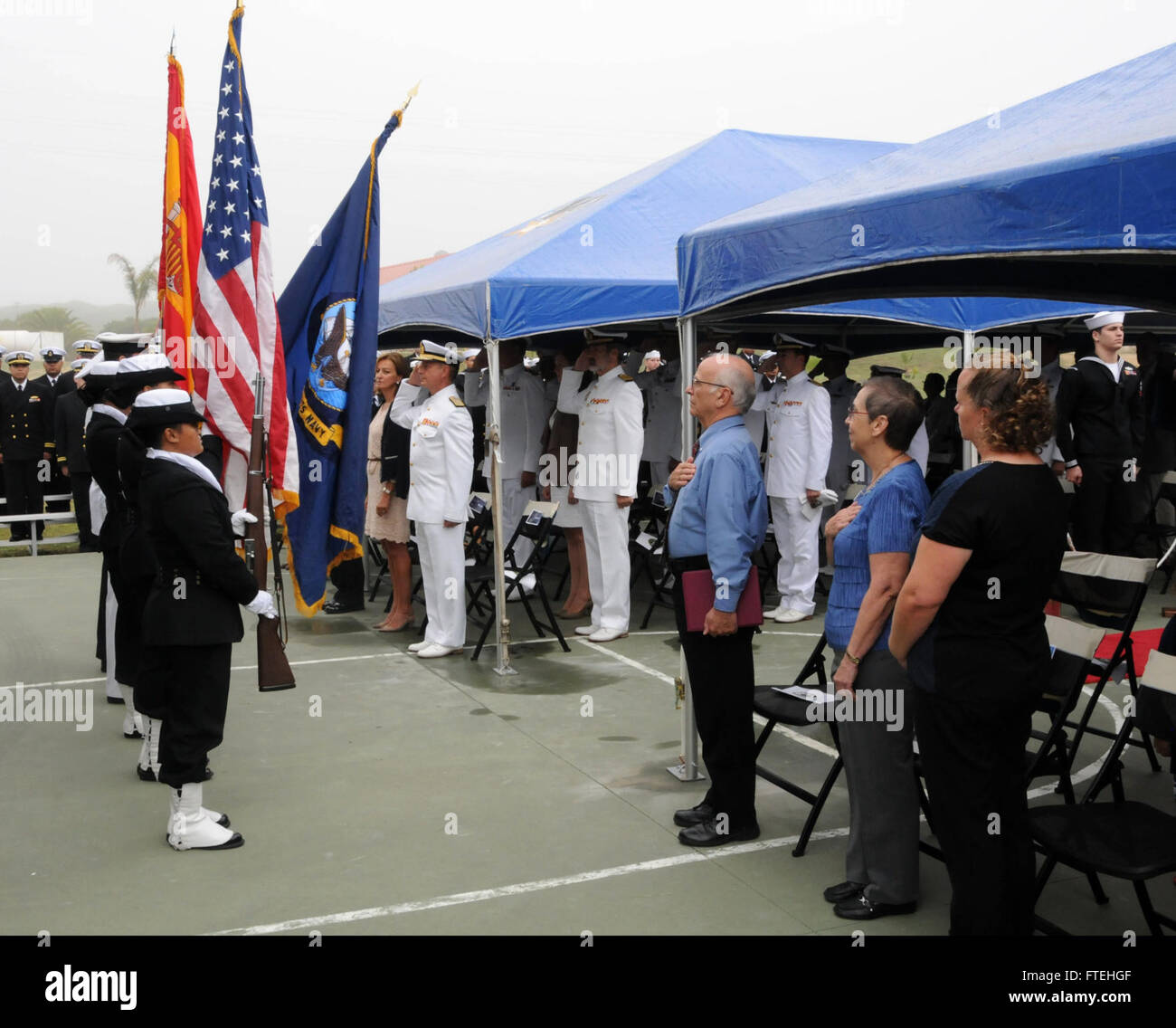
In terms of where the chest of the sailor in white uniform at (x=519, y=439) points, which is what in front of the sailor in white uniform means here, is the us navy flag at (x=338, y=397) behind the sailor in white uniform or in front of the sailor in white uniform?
in front

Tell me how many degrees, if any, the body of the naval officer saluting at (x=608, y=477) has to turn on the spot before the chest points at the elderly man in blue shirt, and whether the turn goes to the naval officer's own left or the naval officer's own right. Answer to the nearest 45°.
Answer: approximately 45° to the naval officer's own left

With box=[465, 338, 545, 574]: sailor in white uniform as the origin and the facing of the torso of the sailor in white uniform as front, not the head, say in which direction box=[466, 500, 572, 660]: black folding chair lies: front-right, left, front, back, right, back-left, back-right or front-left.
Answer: front-left

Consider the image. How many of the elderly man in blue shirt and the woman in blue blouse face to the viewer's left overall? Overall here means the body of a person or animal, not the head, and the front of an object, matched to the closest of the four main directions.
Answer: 2

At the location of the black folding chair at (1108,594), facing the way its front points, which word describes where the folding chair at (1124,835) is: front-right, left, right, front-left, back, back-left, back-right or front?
back-left

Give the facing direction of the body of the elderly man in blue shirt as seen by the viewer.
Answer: to the viewer's left

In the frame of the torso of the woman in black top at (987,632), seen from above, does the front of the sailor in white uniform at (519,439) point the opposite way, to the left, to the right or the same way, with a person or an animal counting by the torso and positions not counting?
to the left

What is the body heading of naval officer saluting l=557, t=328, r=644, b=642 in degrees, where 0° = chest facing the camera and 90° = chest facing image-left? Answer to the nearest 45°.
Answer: approximately 45°

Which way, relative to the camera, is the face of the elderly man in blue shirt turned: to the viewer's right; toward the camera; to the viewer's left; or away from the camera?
to the viewer's left

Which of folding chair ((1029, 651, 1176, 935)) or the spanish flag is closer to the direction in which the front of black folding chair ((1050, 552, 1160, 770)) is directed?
the spanish flag

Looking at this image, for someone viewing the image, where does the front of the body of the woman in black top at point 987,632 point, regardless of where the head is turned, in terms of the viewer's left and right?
facing away from the viewer and to the left of the viewer

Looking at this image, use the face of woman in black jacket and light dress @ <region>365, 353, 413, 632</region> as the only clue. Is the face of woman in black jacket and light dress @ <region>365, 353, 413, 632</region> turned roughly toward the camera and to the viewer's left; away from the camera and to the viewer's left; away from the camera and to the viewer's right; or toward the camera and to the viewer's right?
toward the camera and to the viewer's left

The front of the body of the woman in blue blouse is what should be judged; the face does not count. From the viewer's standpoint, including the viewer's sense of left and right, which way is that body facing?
facing to the left of the viewer
